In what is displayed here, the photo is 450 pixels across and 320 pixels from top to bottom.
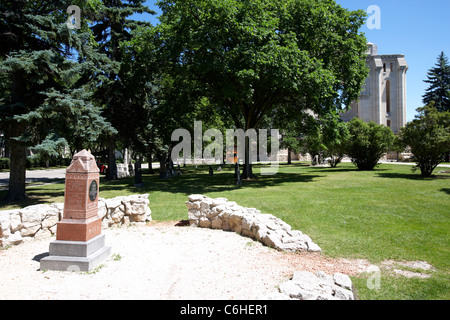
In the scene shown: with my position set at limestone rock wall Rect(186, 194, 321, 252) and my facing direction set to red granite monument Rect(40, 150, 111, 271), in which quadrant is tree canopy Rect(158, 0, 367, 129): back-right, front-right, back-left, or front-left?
back-right

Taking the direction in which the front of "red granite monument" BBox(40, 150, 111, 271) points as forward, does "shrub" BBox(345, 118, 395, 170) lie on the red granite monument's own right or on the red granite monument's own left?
on the red granite monument's own left

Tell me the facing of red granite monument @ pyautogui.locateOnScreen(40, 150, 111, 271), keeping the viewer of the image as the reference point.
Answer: facing the viewer and to the right of the viewer

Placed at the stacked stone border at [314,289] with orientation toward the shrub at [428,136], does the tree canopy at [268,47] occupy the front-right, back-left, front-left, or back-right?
front-left

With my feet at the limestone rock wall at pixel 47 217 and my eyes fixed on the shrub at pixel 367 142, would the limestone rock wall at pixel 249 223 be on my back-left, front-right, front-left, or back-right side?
front-right

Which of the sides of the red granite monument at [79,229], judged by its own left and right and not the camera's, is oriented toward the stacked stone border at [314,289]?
front

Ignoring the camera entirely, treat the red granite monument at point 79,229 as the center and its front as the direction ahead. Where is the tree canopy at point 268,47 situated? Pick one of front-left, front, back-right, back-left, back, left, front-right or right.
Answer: left

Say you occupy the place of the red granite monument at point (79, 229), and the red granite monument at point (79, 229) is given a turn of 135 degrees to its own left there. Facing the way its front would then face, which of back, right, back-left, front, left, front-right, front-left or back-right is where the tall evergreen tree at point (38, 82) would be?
front
